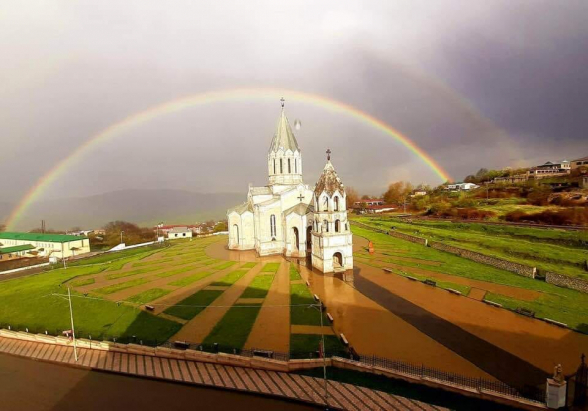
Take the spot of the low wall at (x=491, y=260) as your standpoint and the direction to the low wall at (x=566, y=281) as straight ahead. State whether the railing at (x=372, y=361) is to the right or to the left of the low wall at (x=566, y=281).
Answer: right

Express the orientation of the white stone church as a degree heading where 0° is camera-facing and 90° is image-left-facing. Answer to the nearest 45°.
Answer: approximately 315°

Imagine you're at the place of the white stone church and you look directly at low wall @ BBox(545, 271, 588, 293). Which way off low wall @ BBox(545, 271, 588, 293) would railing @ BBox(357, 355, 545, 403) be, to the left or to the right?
right
